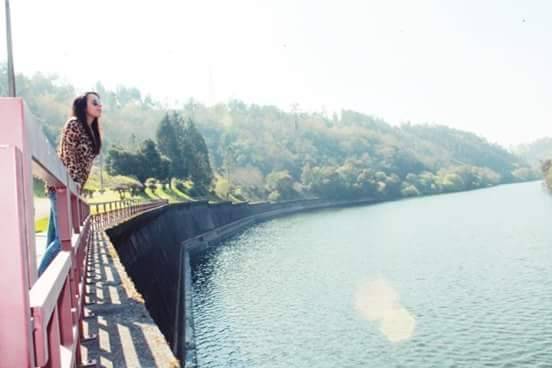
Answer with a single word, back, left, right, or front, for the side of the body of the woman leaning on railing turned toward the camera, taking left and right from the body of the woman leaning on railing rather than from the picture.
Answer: right

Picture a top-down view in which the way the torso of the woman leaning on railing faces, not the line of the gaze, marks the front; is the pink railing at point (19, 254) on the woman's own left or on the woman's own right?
on the woman's own right
